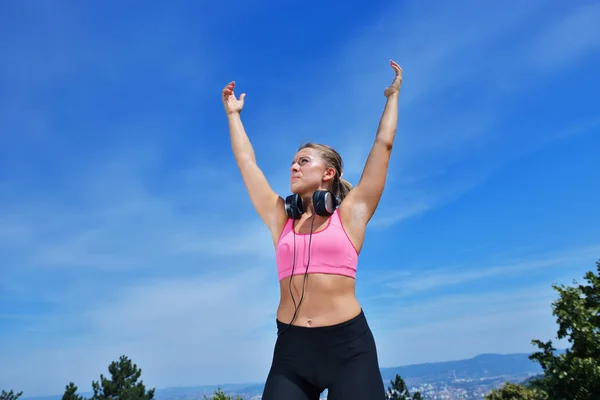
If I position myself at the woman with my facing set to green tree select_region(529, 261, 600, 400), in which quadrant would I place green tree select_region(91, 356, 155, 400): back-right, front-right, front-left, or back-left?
front-left

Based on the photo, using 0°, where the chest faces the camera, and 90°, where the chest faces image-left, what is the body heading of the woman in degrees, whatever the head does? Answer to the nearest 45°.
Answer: approximately 0°

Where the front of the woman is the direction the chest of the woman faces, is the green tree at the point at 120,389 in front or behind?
behind

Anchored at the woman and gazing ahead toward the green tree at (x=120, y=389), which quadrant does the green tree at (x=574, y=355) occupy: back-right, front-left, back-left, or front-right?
front-right

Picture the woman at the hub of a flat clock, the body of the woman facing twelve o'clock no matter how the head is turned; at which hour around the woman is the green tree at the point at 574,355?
The green tree is roughly at 7 o'clock from the woman.

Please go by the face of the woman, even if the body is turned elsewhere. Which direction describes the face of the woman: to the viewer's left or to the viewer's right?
to the viewer's left

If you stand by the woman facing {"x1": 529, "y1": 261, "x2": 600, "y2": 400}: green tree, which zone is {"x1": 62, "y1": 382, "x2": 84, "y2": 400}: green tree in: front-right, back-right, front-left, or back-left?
front-left

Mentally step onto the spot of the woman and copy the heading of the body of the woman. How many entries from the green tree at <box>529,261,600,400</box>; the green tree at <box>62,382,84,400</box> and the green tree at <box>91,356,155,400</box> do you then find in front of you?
0

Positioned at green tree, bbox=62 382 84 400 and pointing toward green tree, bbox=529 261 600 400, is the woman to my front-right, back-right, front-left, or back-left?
front-right

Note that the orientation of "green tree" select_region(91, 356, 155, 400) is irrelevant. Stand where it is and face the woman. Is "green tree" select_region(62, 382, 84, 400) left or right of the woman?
right

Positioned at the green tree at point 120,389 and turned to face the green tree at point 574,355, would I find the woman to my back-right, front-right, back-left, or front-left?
front-right

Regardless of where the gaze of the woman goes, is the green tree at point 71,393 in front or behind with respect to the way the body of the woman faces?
behind
